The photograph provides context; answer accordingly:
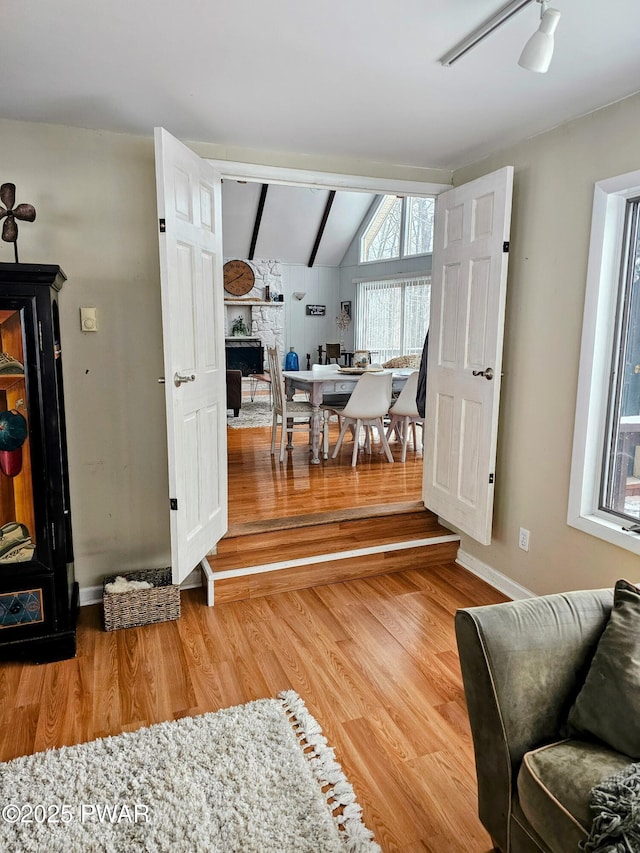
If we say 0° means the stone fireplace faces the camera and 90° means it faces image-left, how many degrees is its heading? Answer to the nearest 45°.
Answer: approximately 0°

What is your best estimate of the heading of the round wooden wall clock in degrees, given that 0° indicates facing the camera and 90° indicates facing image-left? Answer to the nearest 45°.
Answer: approximately 0°

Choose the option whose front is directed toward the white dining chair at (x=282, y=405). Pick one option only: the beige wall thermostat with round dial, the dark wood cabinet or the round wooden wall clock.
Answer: the round wooden wall clock

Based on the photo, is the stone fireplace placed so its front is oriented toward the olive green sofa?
yes

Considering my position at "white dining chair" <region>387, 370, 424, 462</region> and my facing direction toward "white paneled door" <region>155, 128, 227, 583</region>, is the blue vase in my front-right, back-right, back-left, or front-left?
back-right

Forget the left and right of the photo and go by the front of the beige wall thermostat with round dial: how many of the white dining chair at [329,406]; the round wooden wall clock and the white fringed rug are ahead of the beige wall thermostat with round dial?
1

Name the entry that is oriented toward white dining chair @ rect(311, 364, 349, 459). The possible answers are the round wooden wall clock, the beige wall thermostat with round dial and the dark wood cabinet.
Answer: the round wooden wall clock

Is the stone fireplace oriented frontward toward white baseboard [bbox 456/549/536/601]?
yes

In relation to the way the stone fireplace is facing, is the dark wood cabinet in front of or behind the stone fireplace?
in front
